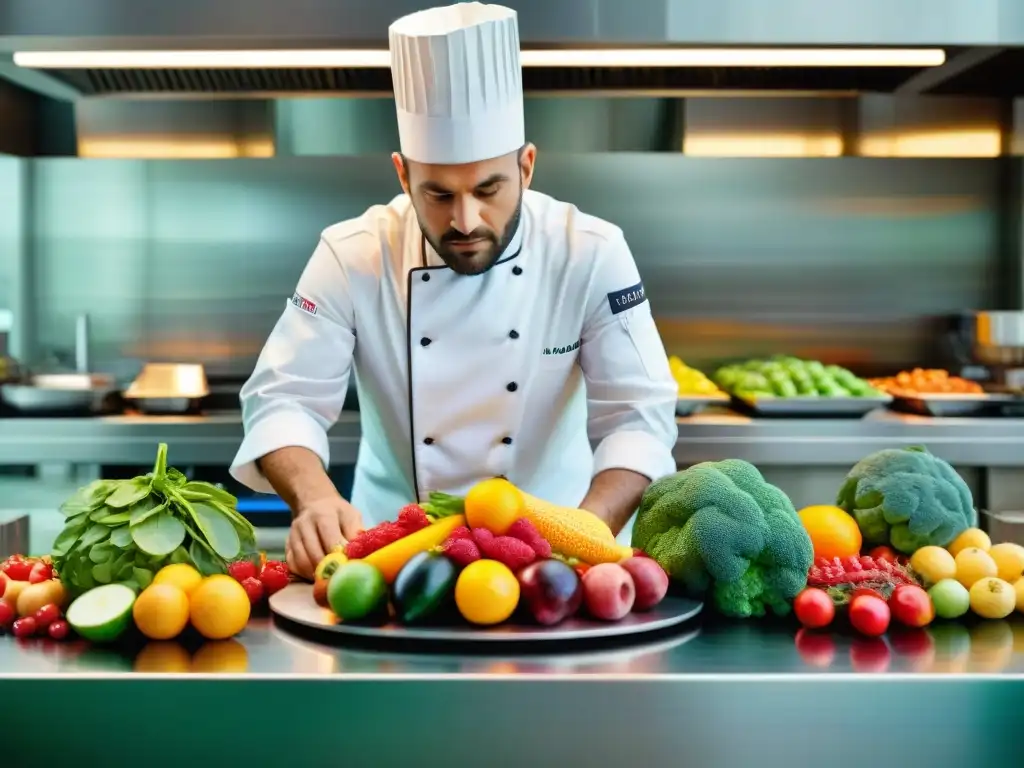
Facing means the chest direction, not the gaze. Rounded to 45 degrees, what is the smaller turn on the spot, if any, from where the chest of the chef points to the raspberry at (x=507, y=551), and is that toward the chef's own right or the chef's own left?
0° — they already face it

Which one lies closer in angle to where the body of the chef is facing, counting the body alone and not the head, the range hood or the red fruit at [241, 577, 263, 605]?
the red fruit

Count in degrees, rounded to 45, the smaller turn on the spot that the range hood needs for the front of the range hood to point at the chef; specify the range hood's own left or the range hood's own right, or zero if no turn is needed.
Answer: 0° — it already faces them

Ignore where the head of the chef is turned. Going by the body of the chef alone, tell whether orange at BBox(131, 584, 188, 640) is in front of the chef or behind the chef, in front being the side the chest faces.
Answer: in front

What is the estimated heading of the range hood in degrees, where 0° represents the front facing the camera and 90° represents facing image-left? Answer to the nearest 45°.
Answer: approximately 0°

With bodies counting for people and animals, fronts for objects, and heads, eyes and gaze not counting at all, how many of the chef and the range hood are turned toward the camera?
2

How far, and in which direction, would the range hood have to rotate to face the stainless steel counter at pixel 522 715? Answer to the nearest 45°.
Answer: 0° — it already faces it

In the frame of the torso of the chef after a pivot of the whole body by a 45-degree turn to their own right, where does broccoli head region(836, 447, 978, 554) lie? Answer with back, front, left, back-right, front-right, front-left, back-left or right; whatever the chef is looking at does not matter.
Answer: left

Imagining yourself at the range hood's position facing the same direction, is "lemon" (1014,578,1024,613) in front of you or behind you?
in front

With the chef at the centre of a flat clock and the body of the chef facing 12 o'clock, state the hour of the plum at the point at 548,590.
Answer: The plum is roughly at 12 o'clock from the chef.

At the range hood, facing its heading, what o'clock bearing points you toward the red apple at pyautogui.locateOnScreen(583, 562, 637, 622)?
The red apple is roughly at 12 o'clock from the range hood.

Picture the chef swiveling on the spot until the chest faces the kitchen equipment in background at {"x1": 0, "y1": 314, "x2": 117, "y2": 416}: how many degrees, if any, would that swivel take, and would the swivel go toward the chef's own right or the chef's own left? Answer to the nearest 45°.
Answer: approximately 135° to the chef's own right
